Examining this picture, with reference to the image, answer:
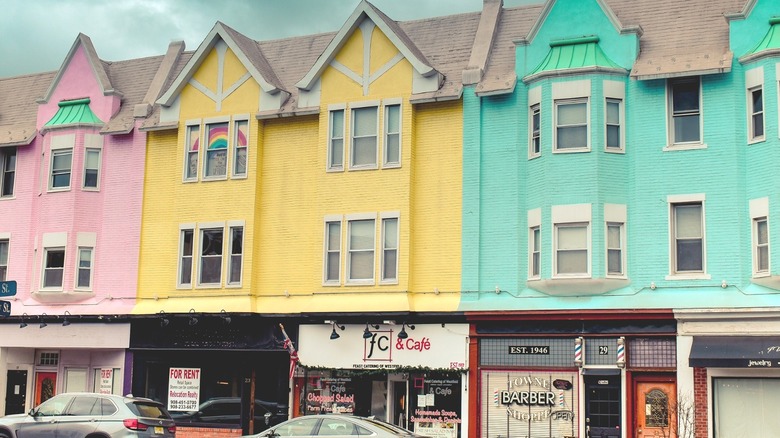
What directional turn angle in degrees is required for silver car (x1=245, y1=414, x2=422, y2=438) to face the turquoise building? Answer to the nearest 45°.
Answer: approximately 135° to its right

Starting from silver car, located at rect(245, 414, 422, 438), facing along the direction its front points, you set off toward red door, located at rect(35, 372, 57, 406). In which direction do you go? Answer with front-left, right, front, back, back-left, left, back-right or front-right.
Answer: front-right

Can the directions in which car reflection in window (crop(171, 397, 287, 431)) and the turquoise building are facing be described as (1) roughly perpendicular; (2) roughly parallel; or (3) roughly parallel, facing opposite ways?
roughly perpendicular

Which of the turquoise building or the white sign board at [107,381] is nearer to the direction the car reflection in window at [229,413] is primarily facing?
the white sign board

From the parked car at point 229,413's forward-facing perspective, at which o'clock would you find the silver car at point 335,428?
The silver car is roughly at 7 o'clock from the parked car.

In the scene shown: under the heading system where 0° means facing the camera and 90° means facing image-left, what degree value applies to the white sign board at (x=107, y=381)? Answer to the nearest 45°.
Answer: approximately 0°

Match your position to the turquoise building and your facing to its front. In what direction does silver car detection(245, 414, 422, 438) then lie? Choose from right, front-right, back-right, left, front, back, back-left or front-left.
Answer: front-right

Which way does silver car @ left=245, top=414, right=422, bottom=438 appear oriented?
to the viewer's left

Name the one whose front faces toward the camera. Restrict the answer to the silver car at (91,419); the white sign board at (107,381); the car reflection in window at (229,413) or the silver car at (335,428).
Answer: the white sign board

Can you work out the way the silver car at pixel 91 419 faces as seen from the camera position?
facing away from the viewer and to the left of the viewer

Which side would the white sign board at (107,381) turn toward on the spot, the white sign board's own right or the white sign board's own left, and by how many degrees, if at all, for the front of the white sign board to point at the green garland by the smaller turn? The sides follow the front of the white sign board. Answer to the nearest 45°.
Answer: approximately 45° to the white sign board's own left
